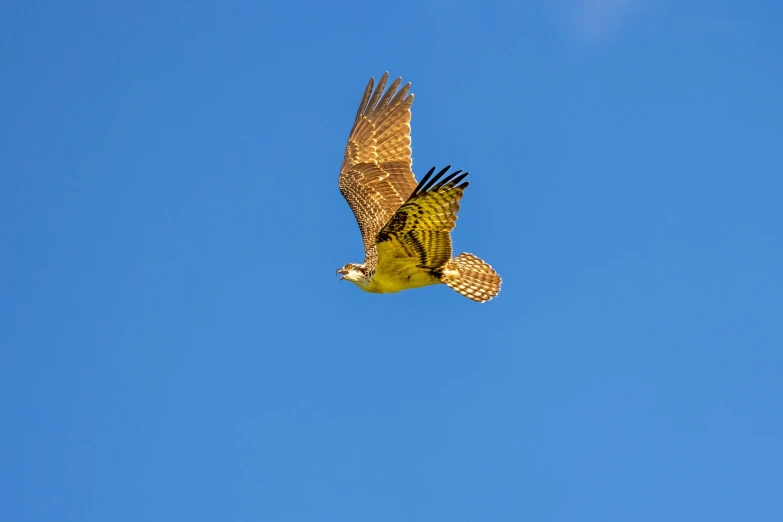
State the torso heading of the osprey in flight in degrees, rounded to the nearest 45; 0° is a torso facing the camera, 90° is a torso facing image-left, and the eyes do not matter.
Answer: approximately 90°
